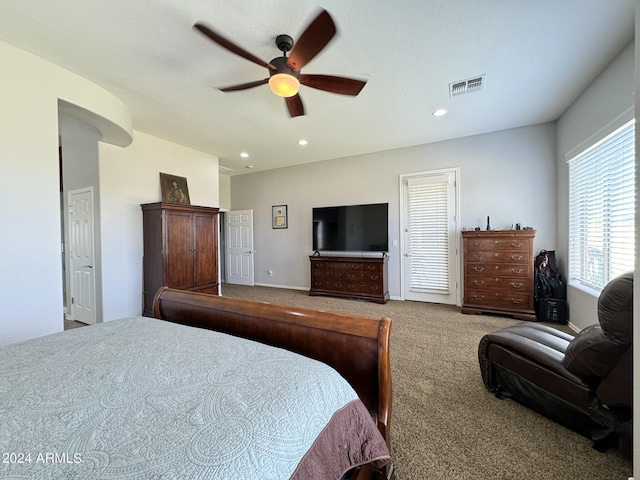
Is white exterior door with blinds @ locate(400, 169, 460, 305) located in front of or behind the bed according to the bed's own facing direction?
in front

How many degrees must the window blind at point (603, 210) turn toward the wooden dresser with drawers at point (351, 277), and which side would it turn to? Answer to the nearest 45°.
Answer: approximately 45° to its right

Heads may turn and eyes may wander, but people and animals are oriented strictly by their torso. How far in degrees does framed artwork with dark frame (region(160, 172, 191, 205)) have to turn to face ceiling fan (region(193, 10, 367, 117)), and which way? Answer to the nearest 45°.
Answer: approximately 45° to its right

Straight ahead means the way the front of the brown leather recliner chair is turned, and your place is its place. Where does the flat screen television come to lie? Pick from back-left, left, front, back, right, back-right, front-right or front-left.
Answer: front

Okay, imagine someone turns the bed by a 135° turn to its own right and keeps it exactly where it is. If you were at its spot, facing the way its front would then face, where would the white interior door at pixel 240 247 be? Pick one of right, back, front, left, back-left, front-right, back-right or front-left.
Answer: back

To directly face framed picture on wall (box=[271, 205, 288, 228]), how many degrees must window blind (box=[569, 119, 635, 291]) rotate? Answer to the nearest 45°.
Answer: approximately 45° to its right

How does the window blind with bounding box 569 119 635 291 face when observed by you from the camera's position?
facing the viewer and to the left of the viewer

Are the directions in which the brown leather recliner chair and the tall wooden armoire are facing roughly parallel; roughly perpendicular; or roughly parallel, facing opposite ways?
roughly perpendicular

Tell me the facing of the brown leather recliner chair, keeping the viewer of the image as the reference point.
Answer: facing away from the viewer and to the left of the viewer

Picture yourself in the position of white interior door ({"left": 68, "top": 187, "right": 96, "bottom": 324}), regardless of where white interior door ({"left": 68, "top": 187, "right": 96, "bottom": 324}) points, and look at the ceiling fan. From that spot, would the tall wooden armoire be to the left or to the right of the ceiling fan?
left

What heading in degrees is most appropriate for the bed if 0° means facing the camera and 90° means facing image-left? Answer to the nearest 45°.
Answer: approximately 225°

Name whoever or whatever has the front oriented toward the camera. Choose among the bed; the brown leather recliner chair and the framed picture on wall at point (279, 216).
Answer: the framed picture on wall

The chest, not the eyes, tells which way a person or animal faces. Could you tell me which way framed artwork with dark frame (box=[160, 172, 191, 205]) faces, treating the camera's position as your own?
facing the viewer and to the right of the viewer

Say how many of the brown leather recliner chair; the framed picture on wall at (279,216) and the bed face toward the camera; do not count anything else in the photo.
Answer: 1

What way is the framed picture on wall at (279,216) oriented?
toward the camera
